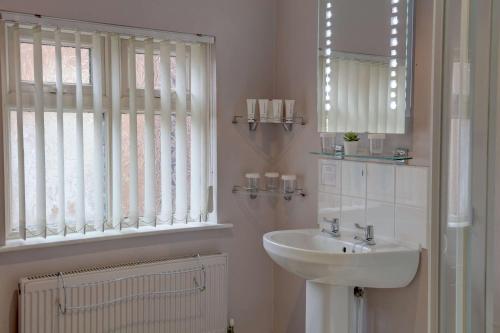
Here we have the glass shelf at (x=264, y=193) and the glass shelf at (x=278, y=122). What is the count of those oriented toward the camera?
2

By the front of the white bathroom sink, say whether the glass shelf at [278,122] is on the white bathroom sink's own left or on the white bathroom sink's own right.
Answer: on the white bathroom sink's own right

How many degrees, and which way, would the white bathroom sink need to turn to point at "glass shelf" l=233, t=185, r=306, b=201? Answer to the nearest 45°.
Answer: approximately 90° to its right

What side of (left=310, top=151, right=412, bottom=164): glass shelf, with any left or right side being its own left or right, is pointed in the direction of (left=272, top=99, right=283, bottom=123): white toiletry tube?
right

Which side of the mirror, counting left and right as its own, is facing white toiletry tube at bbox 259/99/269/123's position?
right

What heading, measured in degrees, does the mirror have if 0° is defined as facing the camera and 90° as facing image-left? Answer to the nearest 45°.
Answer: approximately 45°
